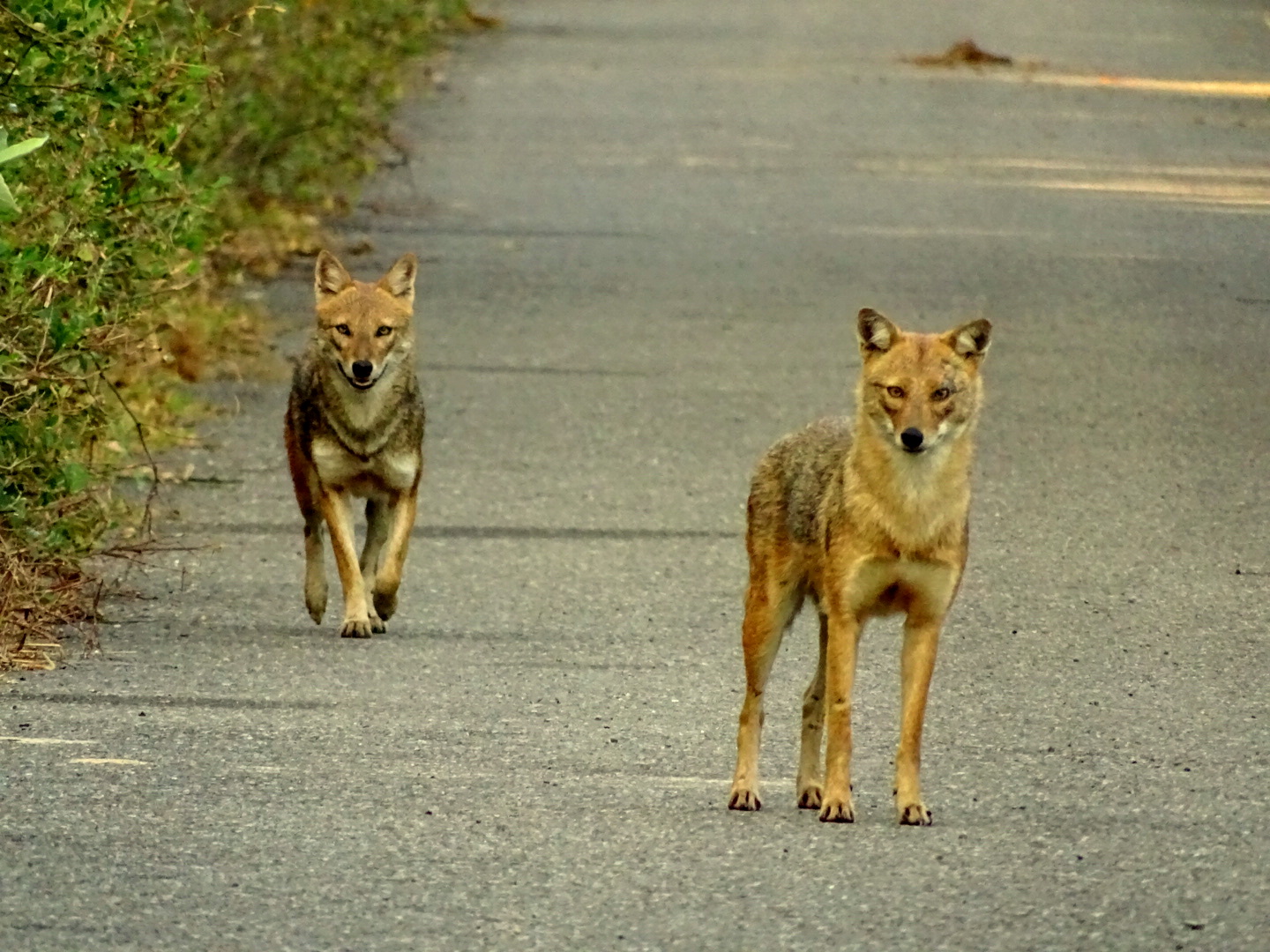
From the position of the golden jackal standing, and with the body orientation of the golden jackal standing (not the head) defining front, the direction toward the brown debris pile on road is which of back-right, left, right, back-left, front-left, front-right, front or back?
back-left

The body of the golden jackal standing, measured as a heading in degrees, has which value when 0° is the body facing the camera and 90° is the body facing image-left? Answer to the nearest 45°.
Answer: approximately 315°

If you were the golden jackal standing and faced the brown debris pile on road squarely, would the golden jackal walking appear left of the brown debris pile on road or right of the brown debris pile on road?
left

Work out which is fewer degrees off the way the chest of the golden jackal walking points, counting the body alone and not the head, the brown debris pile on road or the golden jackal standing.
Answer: the golden jackal standing

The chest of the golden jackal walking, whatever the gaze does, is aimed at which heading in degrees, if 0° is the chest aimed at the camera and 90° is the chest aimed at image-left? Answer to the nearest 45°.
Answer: approximately 0°

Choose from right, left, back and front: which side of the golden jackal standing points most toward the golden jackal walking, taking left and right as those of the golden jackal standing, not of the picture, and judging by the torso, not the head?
back
